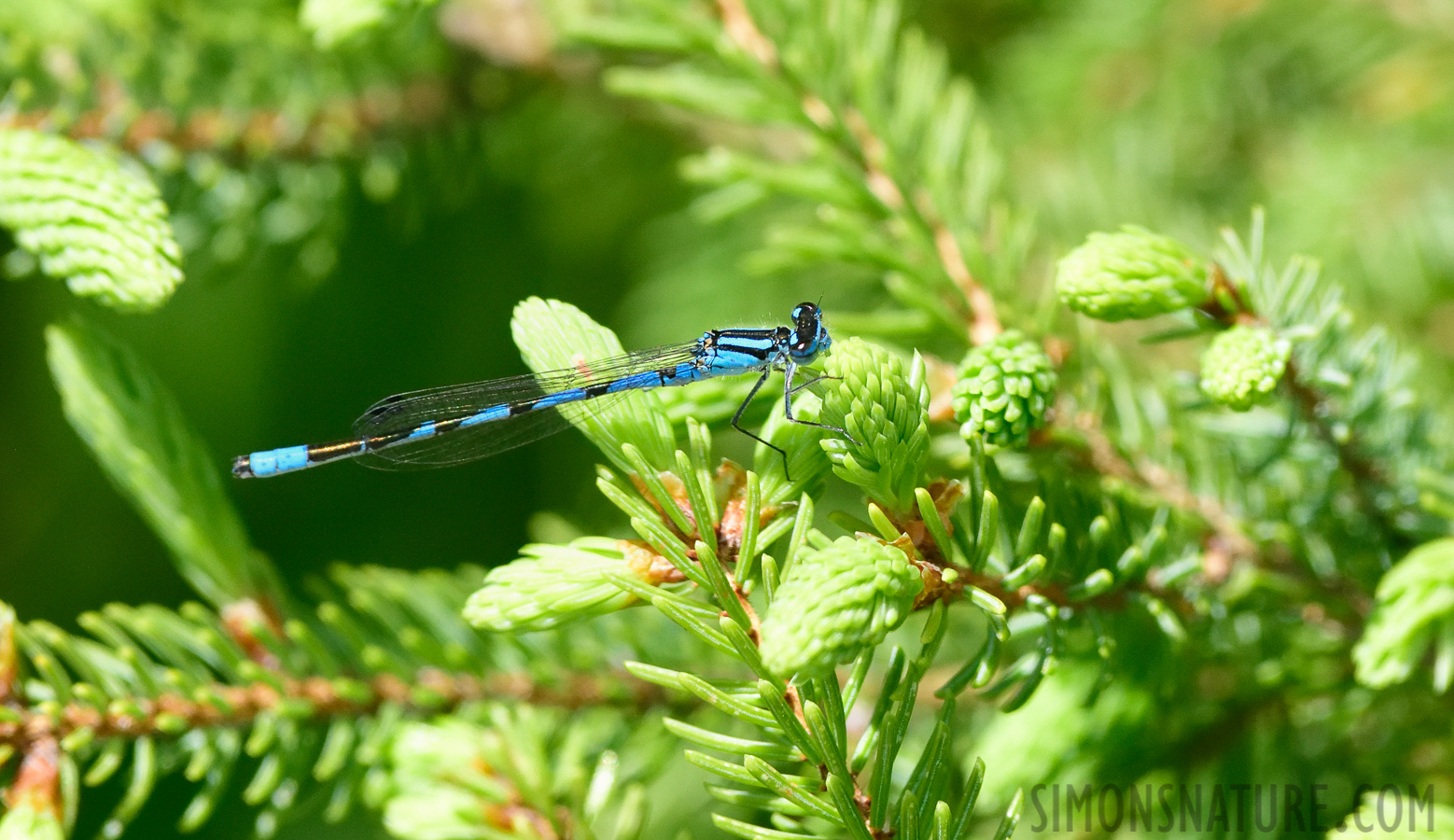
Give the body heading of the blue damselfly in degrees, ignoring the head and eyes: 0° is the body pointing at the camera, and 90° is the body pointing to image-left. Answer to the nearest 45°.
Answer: approximately 270°

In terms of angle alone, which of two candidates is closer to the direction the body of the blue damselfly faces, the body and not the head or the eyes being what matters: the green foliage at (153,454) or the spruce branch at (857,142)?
the spruce branch

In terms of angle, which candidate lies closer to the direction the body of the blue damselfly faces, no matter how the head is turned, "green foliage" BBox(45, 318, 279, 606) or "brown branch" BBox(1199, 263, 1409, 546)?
the brown branch
